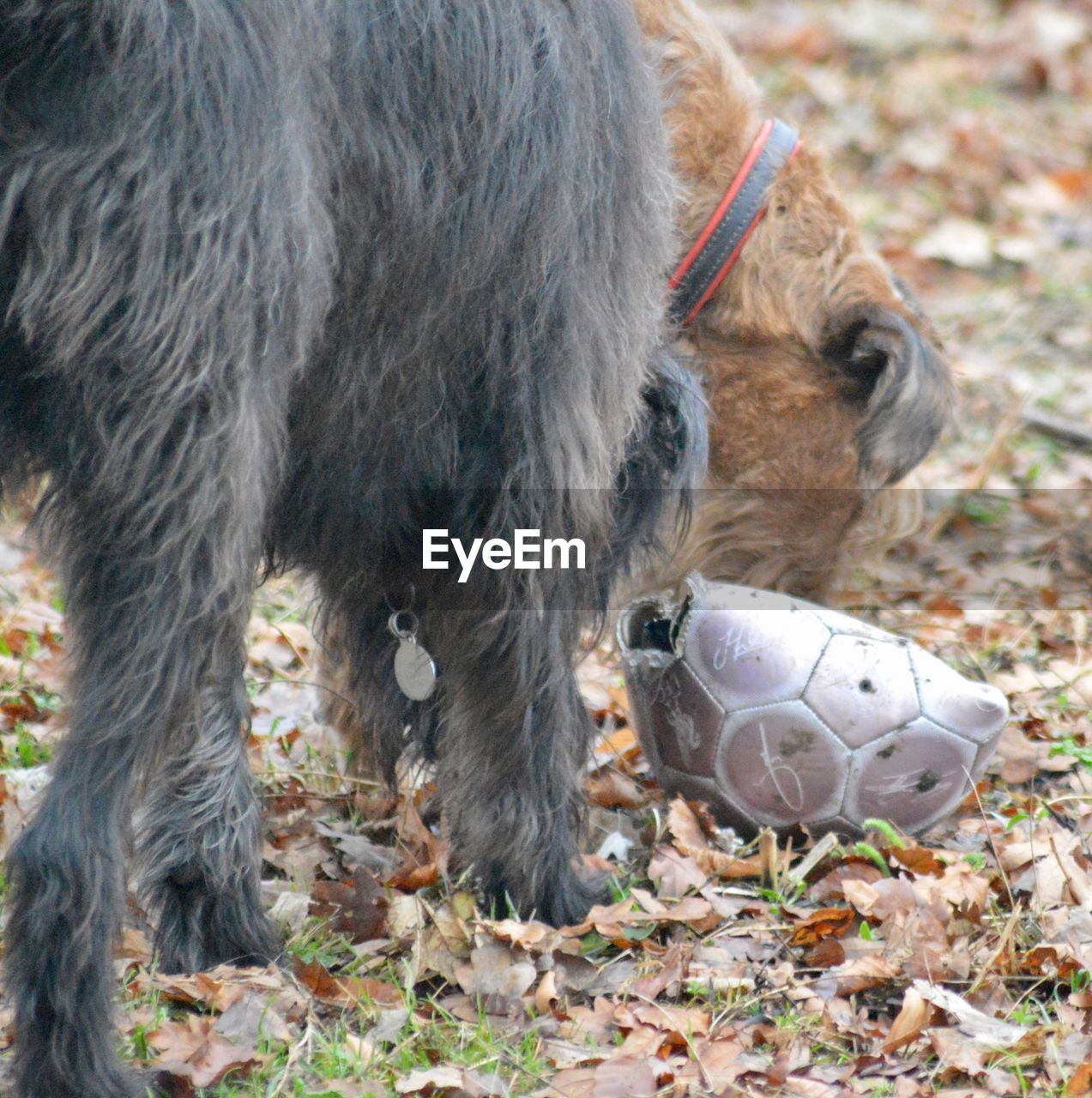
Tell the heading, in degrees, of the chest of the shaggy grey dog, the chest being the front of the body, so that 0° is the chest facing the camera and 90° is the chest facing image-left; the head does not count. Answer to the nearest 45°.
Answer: approximately 225°
